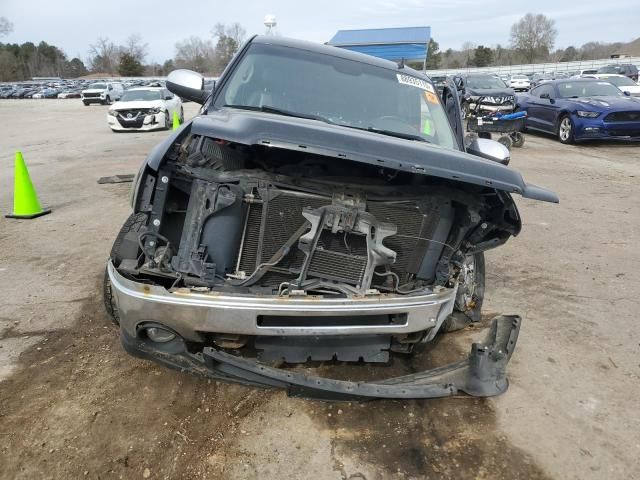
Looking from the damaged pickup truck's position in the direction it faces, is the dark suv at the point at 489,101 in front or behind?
behind

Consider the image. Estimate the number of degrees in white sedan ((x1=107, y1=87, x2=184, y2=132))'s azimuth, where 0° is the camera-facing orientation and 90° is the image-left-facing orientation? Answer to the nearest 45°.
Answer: approximately 45°

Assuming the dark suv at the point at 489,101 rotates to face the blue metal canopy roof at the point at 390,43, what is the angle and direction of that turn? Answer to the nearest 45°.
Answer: approximately 180°

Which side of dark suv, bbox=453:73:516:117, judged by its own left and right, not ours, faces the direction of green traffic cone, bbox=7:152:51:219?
front

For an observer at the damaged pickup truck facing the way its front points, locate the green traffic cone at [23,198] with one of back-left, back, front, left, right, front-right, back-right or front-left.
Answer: back-right

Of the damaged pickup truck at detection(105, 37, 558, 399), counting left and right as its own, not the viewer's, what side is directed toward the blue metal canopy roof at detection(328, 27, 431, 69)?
back
